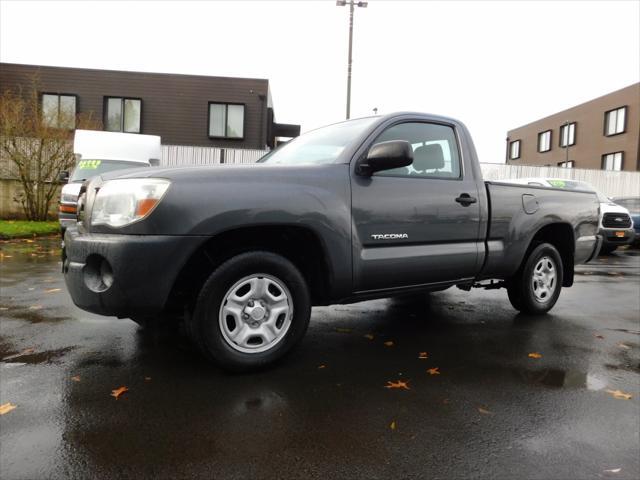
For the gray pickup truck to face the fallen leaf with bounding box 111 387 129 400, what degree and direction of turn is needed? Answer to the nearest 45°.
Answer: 0° — it already faces it

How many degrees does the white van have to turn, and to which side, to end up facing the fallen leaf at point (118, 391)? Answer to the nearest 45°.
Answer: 0° — it already faces it

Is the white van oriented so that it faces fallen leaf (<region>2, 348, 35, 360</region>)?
yes

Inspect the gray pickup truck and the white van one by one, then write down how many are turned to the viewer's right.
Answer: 0

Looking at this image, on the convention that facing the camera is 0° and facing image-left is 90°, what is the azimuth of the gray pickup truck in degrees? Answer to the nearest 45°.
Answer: approximately 45°

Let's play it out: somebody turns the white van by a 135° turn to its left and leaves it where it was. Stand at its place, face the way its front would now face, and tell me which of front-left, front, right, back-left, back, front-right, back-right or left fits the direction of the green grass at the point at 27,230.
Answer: left

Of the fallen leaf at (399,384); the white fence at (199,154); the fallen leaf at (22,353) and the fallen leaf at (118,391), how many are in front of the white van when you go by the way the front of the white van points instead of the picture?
3

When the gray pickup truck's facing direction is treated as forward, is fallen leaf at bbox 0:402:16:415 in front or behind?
in front

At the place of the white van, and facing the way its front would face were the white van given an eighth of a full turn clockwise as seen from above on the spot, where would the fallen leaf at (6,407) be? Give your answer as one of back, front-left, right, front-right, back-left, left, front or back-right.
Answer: front-left

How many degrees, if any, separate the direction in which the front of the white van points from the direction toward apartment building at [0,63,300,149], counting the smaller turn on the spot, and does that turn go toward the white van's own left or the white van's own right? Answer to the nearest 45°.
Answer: approximately 180°
